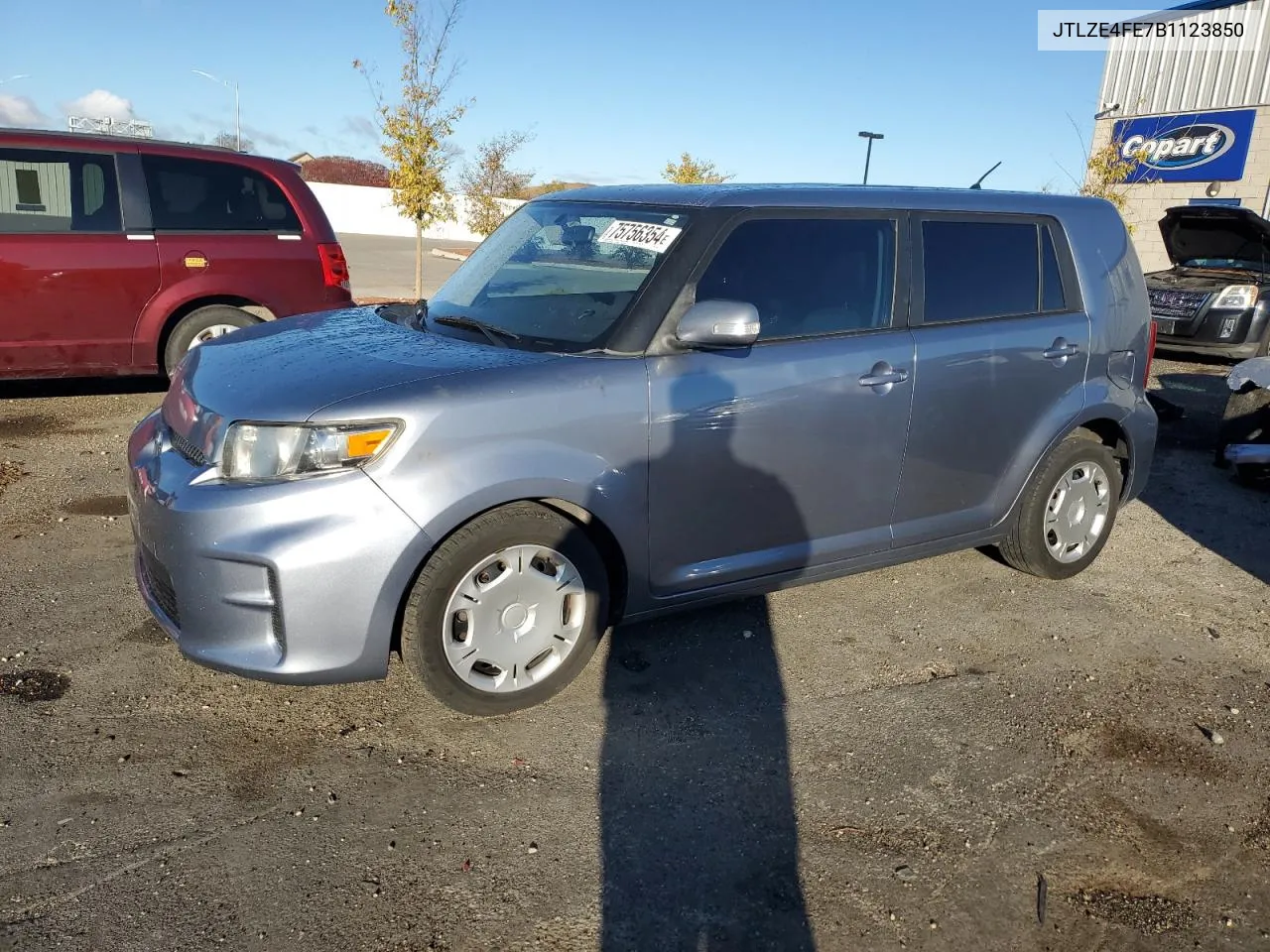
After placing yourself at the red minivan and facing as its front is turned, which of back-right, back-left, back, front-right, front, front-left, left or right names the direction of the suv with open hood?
back

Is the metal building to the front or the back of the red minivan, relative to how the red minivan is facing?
to the back

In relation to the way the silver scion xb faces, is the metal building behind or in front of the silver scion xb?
behind

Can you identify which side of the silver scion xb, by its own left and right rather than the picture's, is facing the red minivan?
right

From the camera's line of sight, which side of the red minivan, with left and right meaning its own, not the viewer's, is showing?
left

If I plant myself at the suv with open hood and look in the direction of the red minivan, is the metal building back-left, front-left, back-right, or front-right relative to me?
back-right
